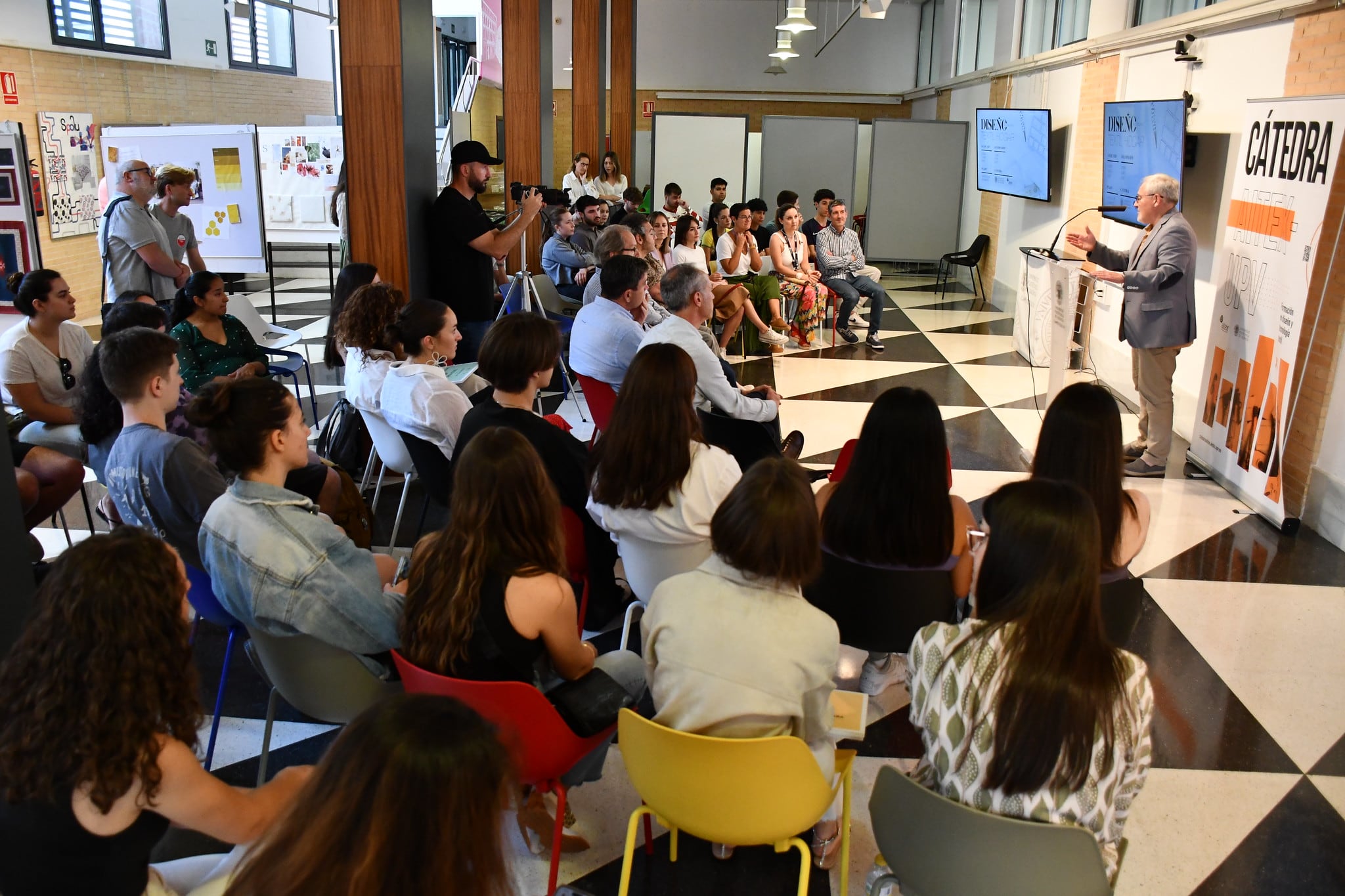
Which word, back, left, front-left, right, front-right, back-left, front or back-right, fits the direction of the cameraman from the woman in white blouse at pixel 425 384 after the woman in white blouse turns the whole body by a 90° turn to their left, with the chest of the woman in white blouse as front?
front-right

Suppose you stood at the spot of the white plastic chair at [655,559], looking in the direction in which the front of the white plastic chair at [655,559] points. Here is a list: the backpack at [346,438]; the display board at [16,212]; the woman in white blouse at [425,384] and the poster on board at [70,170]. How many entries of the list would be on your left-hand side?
4

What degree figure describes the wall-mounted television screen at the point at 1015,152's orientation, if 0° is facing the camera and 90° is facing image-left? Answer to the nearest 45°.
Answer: approximately 45°

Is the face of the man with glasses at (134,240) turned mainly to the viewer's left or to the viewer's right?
to the viewer's right

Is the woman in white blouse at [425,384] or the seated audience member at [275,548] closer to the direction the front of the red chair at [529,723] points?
the woman in white blouse

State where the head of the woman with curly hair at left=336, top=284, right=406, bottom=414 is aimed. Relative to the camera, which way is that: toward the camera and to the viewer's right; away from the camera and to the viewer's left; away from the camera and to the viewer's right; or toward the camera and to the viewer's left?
away from the camera and to the viewer's right

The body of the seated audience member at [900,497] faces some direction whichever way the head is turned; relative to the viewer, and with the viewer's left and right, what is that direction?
facing away from the viewer

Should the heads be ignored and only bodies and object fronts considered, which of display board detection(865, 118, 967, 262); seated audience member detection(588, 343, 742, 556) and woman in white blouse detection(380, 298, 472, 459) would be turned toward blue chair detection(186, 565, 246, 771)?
the display board

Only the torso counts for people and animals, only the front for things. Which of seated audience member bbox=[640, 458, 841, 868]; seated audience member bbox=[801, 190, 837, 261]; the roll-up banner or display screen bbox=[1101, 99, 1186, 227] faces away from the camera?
seated audience member bbox=[640, 458, 841, 868]

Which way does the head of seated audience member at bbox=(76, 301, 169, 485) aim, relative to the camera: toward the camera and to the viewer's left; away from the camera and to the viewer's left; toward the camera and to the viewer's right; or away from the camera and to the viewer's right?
away from the camera and to the viewer's right

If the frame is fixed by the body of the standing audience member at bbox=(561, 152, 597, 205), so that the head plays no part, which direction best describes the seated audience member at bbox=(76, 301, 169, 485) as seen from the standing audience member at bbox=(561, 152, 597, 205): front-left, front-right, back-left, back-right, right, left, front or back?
front-right

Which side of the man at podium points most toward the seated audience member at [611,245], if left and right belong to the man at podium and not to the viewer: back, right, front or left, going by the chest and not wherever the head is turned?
front

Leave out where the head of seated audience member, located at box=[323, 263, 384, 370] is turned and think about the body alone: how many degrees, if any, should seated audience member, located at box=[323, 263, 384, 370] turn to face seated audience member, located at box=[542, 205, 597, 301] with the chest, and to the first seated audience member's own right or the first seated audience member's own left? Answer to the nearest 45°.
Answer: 0° — they already face them

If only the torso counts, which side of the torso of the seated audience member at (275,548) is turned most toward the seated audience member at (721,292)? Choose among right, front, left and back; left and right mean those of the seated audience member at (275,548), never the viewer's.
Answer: front

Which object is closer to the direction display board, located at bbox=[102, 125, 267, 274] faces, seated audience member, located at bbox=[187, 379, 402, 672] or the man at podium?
the seated audience member

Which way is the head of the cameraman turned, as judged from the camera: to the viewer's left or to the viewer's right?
to the viewer's right
